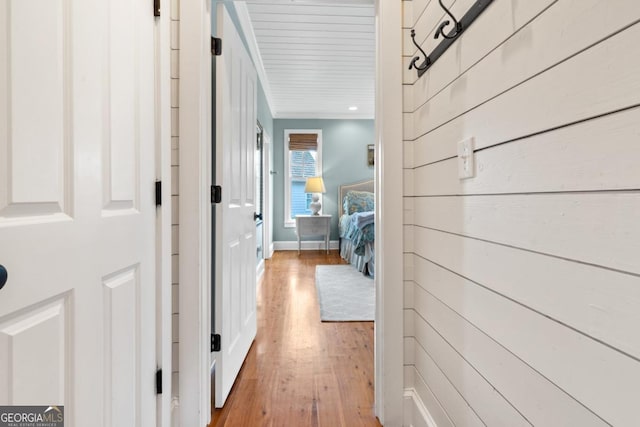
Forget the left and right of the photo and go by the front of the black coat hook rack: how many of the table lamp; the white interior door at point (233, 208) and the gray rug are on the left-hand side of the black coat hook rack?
0

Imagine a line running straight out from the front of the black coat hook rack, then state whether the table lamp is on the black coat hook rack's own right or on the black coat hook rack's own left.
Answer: on the black coat hook rack's own right

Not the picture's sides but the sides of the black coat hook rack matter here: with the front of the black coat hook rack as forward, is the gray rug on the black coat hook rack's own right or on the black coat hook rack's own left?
on the black coat hook rack's own right

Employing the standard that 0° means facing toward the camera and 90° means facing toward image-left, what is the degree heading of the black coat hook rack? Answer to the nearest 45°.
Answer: approximately 45°

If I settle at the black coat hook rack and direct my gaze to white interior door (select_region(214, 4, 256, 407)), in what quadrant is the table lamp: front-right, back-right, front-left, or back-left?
front-right

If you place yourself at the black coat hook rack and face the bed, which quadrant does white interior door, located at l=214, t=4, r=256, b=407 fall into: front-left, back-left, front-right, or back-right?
front-left

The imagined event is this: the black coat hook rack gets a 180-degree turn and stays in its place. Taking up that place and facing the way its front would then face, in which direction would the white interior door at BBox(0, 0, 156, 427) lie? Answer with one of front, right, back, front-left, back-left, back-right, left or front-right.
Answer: back

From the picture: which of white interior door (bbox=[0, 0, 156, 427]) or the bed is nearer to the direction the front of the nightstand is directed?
the white interior door

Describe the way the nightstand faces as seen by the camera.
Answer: facing the viewer

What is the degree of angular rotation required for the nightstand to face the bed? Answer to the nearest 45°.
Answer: approximately 45° to its left

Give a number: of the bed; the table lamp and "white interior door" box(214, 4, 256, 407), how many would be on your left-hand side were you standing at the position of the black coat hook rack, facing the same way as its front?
0

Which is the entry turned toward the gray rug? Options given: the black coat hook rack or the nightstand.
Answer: the nightstand

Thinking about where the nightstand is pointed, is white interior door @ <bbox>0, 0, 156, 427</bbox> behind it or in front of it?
in front

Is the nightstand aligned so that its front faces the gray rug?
yes

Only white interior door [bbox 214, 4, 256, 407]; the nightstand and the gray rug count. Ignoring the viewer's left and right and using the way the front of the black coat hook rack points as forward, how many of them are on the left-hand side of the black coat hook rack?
0

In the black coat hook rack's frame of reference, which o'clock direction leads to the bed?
The bed is roughly at 4 o'clock from the black coat hook rack.

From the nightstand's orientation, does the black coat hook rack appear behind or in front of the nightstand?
in front

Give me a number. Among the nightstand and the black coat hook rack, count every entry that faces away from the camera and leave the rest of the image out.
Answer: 0
